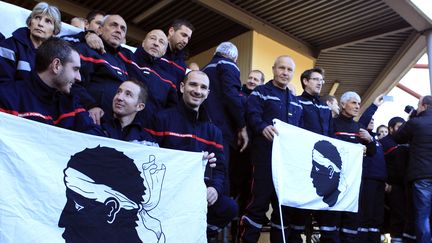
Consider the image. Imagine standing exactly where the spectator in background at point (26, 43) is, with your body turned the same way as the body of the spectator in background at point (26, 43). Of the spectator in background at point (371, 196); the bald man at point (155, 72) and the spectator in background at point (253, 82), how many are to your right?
0

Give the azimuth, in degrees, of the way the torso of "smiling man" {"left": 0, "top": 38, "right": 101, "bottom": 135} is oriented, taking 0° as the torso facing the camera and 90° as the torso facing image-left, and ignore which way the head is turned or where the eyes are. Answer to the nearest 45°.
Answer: approximately 315°

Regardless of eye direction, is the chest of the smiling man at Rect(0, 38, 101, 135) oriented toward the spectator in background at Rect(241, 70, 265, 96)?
no

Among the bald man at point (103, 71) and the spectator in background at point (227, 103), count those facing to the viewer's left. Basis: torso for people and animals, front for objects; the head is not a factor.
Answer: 0

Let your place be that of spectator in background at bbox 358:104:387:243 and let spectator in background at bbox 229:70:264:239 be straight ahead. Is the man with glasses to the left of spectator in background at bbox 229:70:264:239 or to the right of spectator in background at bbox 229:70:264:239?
left

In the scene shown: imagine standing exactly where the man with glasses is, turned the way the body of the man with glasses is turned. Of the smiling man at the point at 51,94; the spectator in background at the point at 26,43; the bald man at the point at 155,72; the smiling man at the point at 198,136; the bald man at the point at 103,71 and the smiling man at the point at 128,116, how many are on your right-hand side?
6

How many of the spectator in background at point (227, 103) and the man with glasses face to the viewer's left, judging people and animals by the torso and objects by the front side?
0

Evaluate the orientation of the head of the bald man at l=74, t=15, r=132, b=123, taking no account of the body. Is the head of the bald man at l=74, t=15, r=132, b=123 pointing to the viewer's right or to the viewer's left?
to the viewer's right

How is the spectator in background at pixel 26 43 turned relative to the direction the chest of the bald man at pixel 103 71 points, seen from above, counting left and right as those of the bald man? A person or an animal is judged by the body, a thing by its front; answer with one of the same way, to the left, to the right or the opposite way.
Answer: the same way

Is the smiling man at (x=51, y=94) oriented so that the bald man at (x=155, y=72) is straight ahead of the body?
no

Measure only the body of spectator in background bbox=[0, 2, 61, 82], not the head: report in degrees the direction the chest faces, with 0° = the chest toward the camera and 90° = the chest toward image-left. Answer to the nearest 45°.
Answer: approximately 315°

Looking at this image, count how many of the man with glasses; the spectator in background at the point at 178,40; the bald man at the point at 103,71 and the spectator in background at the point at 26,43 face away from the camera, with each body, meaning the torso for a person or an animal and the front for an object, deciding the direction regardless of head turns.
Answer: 0

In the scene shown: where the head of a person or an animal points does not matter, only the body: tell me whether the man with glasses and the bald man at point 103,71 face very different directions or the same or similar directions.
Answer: same or similar directions

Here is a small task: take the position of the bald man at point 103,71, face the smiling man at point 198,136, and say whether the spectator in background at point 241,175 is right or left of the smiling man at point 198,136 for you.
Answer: left

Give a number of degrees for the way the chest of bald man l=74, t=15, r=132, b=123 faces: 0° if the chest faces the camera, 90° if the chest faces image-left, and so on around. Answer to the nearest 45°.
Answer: approximately 315°

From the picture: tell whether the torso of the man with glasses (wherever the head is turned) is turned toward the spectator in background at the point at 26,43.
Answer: no

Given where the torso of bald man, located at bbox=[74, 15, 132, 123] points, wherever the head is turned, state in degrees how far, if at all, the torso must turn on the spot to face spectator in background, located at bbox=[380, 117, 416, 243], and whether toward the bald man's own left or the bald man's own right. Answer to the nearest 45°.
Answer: approximately 45° to the bald man's own left
